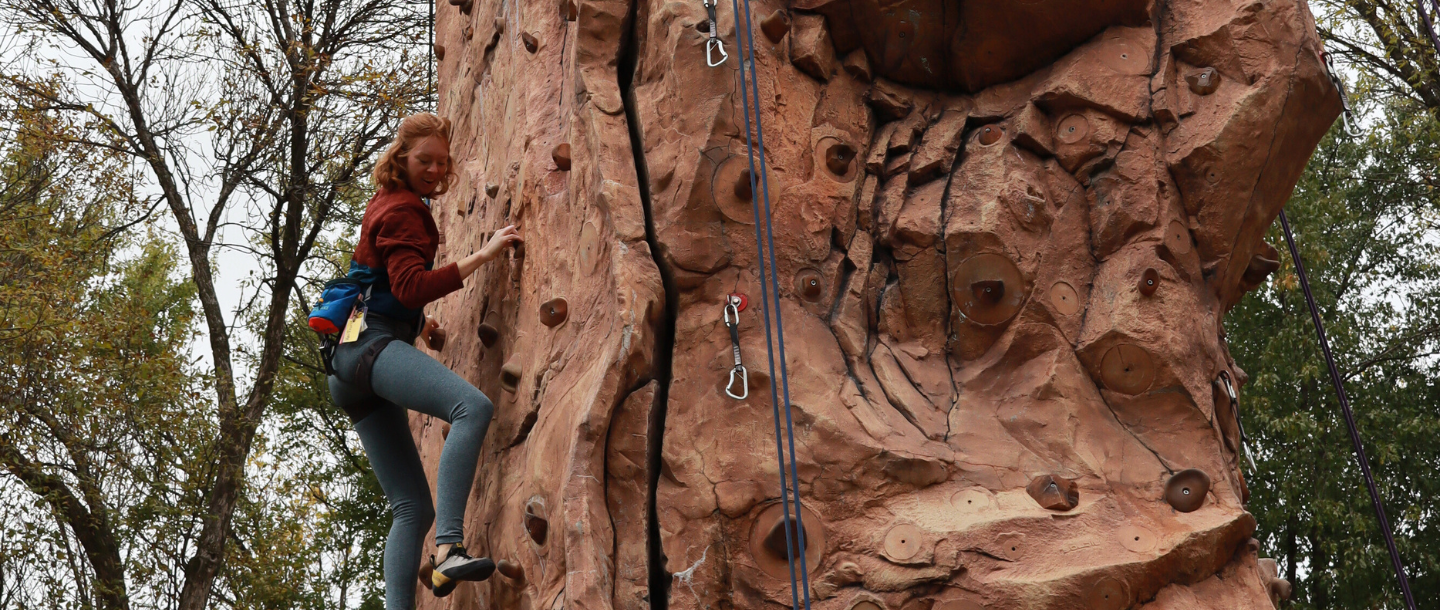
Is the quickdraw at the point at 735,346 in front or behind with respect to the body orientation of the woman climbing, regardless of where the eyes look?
in front

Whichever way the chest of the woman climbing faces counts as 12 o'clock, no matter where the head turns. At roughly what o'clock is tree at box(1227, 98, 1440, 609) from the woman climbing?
The tree is roughly at 11 o'clock from the woman climbing.

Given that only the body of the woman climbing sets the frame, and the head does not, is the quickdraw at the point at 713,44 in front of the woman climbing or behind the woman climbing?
in front

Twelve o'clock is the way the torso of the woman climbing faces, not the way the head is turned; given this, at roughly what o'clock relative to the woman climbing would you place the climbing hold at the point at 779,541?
The climbing hold is roughly at 12 o'clock from the woman climbing.

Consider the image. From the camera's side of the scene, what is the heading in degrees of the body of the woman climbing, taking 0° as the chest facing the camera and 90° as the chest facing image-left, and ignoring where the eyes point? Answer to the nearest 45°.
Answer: approximately 270°
